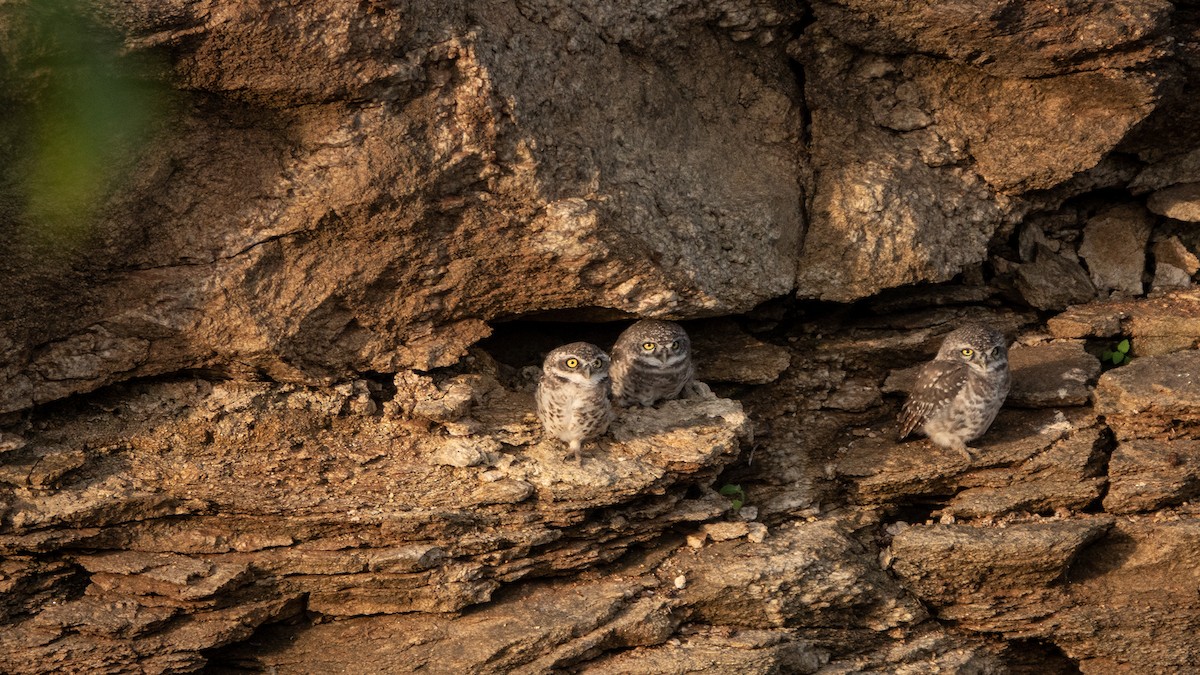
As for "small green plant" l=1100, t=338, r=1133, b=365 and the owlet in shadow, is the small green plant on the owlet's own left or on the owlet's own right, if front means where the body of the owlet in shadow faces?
on the owlet's own left

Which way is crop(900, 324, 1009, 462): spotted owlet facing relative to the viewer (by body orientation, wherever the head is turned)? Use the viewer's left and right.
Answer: facing the viewer and to the right of the viewer

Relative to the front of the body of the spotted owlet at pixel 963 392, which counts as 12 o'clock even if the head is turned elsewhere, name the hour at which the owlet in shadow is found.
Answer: The owlet in shadow is roughly at 4 o'clock from the spotted owlet.

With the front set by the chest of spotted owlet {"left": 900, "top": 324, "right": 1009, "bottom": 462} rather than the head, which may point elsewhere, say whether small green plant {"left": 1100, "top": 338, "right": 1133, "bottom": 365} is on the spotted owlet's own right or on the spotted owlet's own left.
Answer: on the spotted owlet's own left

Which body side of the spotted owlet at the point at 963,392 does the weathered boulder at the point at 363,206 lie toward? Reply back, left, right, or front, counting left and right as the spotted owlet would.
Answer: right

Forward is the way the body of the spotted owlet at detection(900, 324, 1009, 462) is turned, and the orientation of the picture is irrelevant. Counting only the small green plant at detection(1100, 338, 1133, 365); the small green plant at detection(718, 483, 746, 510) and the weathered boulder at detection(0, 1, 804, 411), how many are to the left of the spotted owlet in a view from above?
1

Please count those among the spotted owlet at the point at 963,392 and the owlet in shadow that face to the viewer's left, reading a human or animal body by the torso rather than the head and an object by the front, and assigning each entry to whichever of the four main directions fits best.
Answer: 0

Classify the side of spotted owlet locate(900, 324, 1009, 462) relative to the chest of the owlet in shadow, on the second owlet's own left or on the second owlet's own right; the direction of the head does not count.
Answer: on the second owlet's own left
